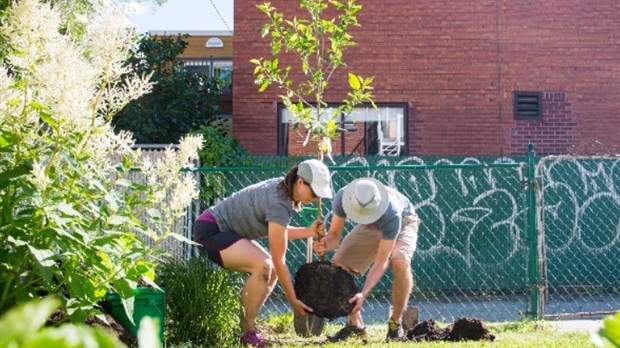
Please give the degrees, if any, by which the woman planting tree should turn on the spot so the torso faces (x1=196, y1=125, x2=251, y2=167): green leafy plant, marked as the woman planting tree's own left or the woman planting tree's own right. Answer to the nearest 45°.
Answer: approximately 90° to the woman planting tree's own left

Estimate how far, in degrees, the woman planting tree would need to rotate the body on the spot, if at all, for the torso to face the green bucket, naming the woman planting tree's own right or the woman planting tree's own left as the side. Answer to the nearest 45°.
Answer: approximately 135° to the woman planting tree's own right

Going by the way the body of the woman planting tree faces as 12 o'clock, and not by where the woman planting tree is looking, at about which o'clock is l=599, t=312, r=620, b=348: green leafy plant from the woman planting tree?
The green leafy plant is roughly at 3 o'clock from the woman planting tree.

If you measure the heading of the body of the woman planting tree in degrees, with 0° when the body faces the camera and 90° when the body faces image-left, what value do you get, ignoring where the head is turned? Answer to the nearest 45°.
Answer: approximately 270°

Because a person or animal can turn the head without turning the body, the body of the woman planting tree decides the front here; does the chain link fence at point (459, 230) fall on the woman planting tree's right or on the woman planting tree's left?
on the woman planting tree's left

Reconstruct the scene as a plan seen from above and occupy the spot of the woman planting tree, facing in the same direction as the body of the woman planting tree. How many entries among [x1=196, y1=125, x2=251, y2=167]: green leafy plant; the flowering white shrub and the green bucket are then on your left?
1

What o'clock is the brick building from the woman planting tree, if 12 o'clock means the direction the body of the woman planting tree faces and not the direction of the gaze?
The brick building is roughly at 10 o'clock from the woman planting tree.

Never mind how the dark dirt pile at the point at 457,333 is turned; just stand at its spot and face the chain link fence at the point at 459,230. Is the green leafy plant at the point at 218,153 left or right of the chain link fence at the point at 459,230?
left
